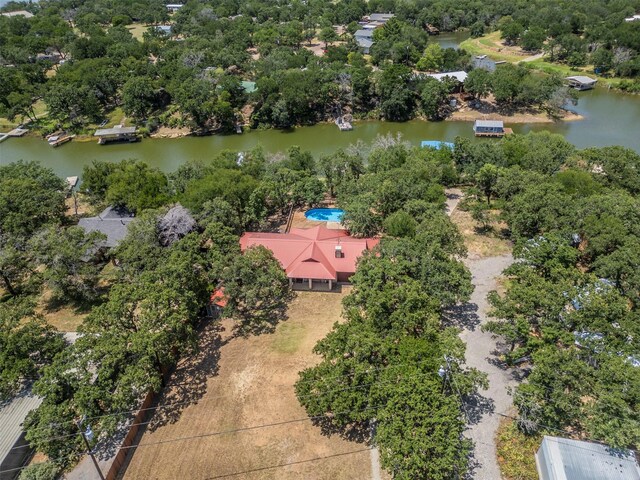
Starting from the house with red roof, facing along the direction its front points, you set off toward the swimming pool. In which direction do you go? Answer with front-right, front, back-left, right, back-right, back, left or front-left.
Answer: back

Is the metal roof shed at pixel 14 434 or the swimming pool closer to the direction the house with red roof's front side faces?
the metal roof shed

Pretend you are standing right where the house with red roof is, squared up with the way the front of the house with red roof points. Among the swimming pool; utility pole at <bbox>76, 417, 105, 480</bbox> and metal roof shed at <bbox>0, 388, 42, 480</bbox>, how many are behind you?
1

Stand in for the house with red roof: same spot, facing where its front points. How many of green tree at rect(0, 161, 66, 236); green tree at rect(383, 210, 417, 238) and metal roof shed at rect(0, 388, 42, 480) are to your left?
1

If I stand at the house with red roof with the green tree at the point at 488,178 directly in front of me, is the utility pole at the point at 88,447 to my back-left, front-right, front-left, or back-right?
back-right

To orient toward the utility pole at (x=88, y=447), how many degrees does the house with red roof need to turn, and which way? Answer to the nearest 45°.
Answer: approximately 45° to its right

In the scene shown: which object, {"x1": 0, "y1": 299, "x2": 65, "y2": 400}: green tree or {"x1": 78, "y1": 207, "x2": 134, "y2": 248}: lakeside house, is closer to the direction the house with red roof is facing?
the green tree

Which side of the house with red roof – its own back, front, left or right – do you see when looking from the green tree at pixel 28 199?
right

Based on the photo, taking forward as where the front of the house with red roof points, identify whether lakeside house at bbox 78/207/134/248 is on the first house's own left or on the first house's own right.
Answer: on the first house's own right

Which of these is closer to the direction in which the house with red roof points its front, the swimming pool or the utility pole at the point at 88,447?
the utility pole

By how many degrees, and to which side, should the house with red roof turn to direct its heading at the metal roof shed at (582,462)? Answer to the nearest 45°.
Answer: approximately 45° to its left

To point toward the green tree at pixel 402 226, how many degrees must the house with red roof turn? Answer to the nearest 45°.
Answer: approximately 90° to its left
